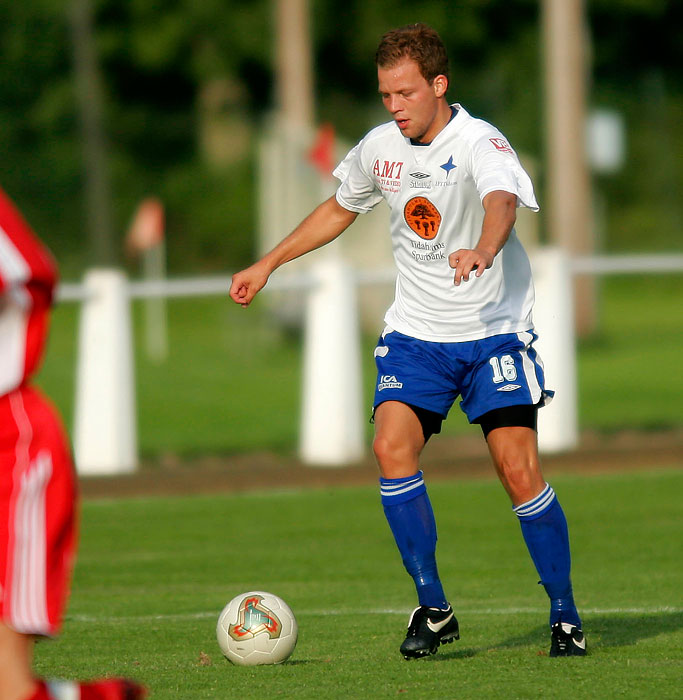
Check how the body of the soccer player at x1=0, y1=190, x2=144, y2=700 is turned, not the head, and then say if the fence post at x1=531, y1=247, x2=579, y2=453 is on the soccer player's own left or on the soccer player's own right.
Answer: on the soccer player's own left

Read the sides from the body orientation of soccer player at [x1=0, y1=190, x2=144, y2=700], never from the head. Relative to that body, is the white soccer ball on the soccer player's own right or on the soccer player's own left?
on the soccer player's own left

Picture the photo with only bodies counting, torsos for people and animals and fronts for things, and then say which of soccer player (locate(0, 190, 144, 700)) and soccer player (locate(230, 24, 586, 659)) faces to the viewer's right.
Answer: soccer player (locate(0, 190, 144, 700))

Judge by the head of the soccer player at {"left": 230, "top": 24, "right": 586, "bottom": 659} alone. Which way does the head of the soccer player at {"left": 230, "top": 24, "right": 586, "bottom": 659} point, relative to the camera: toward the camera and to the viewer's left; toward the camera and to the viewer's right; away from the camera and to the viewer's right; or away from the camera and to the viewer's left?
toward the camera and to the viewer's left

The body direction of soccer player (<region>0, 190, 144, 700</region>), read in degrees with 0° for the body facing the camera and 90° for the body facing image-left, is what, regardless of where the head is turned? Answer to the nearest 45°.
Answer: approximately 270°

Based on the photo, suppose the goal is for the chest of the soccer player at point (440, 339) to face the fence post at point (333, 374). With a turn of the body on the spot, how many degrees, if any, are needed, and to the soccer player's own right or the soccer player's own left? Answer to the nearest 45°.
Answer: approximately 135° to the soccer player's own right

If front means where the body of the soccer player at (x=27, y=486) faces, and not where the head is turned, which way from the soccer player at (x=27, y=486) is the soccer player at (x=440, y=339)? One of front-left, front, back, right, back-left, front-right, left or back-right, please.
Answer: front-left

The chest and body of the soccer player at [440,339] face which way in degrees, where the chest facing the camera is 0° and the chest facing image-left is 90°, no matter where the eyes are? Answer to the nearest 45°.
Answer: approximately 45°

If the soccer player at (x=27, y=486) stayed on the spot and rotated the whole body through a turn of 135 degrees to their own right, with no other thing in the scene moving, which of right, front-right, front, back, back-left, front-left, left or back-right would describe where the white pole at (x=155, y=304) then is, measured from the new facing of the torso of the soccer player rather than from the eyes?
back-right

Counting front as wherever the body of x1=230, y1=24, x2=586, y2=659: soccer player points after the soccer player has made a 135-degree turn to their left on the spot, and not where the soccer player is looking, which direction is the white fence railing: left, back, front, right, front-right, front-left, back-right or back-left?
left

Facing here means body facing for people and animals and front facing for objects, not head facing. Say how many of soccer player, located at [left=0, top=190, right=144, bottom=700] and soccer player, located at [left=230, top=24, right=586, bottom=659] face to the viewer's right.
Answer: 1
